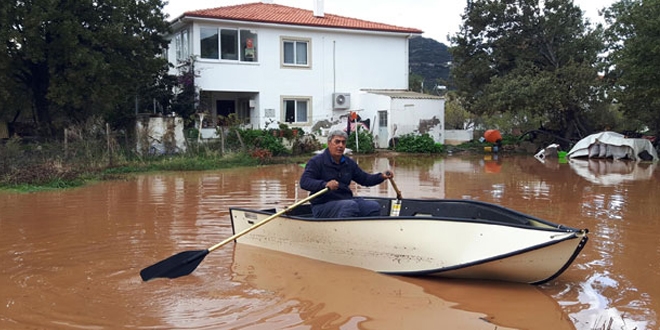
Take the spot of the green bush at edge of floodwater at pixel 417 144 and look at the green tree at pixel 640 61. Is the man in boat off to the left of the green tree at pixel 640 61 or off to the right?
right

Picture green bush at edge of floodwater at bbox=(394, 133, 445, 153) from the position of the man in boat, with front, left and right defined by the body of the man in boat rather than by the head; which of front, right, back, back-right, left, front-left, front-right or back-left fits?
back-left

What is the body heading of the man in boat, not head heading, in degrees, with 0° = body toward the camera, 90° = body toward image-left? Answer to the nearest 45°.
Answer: approximately 315°

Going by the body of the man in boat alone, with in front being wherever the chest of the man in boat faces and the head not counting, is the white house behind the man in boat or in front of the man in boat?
behind

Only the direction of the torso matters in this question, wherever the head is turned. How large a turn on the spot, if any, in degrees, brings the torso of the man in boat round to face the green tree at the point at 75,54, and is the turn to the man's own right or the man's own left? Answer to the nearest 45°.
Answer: approximately 180°

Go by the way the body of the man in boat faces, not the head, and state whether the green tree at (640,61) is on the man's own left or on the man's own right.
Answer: on the man's own left
